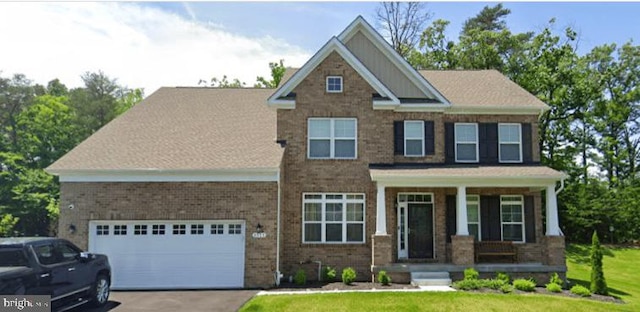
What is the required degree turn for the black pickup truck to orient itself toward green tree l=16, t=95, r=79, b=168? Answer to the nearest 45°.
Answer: approximately 45° to its left

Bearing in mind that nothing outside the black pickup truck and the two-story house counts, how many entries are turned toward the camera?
1

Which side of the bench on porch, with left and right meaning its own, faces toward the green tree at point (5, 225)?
right

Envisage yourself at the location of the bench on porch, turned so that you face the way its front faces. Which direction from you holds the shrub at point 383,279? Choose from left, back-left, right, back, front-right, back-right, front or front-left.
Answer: front-right

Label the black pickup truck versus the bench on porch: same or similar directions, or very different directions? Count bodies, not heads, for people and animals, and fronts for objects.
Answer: very different directions

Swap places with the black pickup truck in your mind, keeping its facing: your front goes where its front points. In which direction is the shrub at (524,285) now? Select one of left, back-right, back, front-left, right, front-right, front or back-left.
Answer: front-right

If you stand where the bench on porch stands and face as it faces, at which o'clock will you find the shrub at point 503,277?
The shrub is roughly at 12 o'clock from the bench on porch.

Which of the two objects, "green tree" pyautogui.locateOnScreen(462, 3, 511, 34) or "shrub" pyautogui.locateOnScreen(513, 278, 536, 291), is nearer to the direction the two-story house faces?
the shrub

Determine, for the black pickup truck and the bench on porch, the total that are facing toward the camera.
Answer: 1

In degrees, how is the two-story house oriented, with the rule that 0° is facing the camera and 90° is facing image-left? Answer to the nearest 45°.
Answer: approximately 0°

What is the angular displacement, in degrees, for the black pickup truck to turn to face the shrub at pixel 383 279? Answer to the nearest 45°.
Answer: approximately 45° to its right
